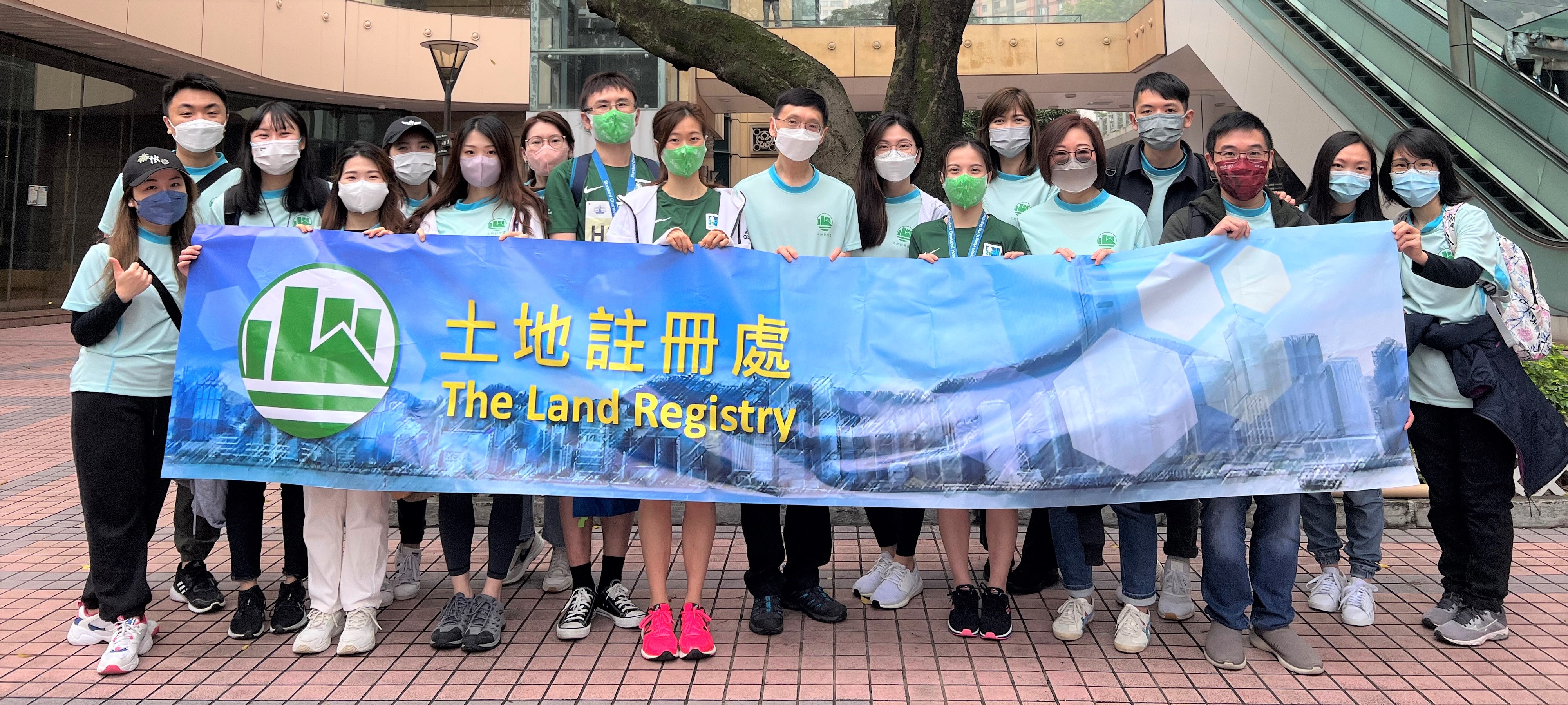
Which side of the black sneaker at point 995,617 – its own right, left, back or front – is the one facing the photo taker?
front

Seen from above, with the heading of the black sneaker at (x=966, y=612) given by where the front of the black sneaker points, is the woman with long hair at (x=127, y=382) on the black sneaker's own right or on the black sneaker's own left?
on the black sneaker's own right

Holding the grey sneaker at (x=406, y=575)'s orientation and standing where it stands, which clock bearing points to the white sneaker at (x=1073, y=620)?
the white sneaker at (x=1073, y=620) is roughly at 10 o'clock from the grey sneaker at (x=406, y=575).

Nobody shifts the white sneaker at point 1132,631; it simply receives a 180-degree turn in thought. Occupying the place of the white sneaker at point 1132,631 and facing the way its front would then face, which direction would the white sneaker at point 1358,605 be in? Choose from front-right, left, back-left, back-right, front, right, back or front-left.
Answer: front-right

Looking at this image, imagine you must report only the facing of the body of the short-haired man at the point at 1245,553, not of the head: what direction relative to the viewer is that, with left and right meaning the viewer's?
facing the viewer

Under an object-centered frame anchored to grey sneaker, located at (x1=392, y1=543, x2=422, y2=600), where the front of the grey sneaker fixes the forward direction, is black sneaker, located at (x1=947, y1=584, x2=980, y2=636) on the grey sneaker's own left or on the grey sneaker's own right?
on the grey sneaker's own left

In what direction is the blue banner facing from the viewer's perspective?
toward the camera

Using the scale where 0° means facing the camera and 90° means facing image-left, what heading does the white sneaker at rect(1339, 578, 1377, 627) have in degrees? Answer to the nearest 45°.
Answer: approximately 0°
